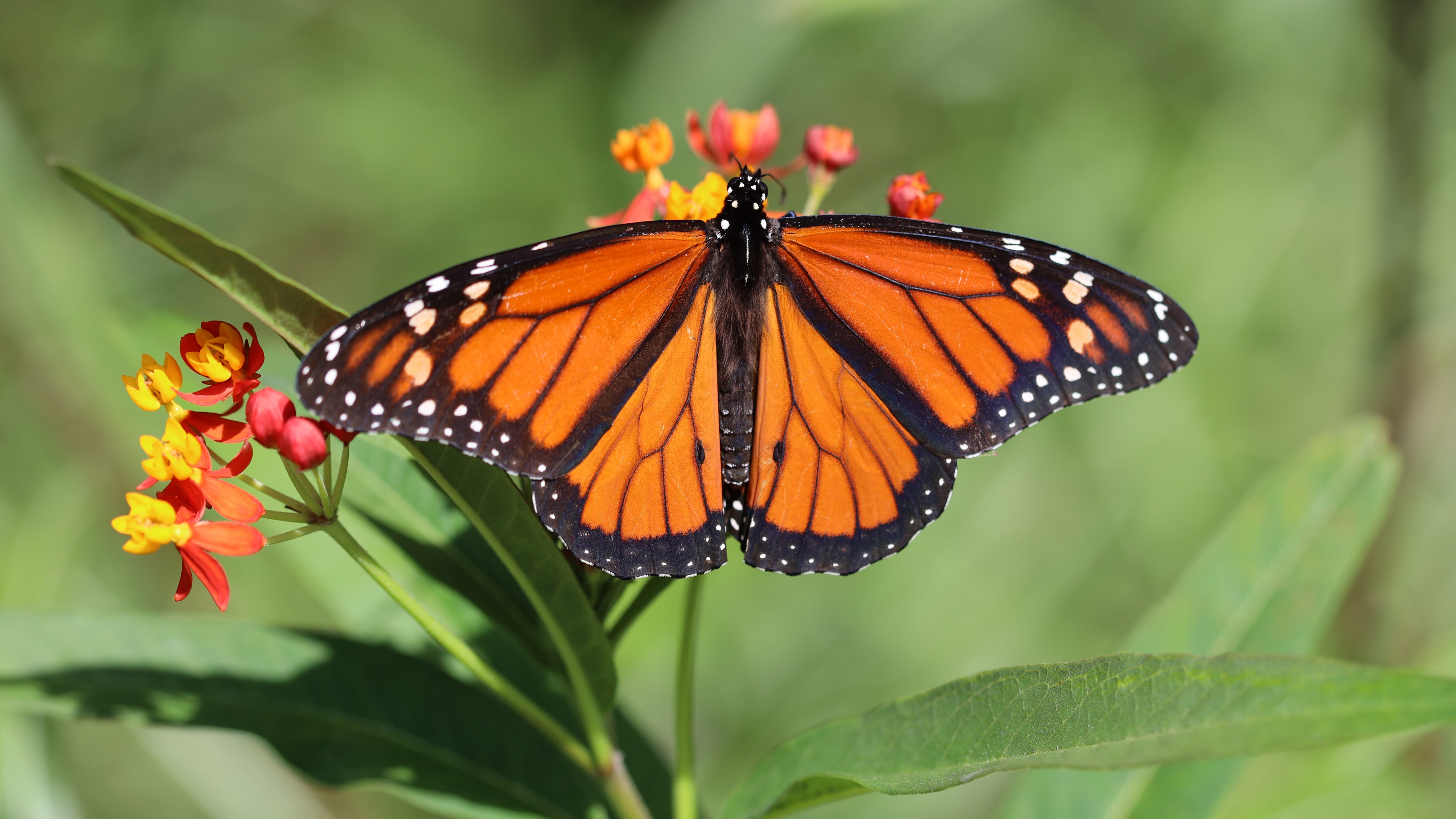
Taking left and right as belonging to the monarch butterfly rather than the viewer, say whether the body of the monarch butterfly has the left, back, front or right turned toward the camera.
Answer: back
